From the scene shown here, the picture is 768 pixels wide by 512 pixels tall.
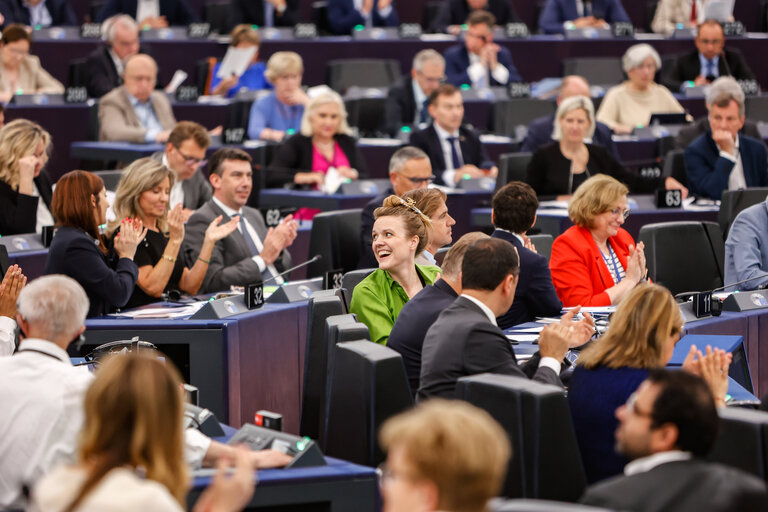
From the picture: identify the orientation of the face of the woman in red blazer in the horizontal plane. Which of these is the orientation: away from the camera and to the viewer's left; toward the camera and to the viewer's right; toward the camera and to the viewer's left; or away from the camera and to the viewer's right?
toward the camera and to the viewer's right

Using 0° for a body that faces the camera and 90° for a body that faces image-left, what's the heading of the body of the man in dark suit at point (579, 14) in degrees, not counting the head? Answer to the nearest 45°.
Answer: approximately 0°

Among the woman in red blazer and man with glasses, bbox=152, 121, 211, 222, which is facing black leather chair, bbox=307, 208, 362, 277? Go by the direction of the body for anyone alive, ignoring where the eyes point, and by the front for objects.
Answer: the man with glasses

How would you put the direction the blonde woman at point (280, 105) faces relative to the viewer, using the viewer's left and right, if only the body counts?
facing the viewer and to the right of the viewer

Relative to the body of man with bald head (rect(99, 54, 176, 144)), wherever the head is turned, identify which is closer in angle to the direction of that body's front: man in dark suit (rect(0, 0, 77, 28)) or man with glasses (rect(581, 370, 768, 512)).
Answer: the man with glasses

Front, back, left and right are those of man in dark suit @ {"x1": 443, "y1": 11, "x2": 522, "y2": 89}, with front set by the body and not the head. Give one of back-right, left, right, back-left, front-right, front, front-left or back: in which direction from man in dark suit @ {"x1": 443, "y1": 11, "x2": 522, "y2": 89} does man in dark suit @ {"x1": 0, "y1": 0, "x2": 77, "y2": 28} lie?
right

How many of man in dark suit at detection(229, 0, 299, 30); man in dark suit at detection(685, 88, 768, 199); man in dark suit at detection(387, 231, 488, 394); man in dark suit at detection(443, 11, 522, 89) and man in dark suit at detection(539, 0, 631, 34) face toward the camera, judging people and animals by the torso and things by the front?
4

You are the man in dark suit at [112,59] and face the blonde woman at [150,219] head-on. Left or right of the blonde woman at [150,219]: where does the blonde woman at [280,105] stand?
left

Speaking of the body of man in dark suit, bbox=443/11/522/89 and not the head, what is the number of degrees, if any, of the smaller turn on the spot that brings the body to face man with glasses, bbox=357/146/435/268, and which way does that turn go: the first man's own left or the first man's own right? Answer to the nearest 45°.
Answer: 0° — they already face them

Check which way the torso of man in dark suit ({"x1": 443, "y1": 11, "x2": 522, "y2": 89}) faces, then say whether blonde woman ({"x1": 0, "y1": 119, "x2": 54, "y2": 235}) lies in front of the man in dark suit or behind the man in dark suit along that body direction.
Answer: in front

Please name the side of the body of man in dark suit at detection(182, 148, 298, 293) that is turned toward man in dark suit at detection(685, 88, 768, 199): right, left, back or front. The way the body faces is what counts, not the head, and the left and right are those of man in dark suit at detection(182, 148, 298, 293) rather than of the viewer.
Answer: left

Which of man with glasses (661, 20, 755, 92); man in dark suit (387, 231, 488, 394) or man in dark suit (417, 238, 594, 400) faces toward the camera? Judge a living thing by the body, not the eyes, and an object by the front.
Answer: the man with glasses

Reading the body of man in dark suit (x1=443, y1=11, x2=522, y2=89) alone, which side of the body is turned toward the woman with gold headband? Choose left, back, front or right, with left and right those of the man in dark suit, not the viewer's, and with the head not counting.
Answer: front

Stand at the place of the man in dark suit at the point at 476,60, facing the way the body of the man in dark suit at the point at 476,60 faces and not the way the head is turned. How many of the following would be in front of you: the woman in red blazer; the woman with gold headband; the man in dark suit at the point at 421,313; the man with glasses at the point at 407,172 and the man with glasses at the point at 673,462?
5
